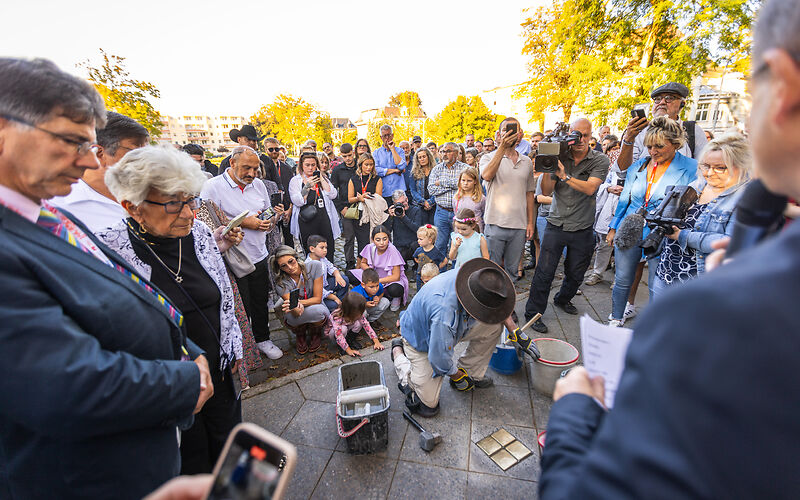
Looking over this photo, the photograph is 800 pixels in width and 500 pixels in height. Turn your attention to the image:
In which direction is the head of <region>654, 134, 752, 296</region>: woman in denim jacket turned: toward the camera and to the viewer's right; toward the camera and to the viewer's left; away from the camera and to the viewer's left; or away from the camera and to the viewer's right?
toward the camera and to the viewer's left

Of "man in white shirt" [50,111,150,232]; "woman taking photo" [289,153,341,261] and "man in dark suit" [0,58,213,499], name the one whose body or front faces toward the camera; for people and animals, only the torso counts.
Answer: the woman taking photo

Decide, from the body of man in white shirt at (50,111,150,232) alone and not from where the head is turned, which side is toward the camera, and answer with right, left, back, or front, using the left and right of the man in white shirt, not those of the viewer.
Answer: right

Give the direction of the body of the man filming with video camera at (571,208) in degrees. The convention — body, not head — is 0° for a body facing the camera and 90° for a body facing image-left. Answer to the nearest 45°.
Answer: approximately 45°

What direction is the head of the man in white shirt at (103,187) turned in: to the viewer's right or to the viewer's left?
to the viewer's right

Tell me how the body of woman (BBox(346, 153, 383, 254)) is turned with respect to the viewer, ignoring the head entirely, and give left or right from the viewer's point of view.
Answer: facing the viewer

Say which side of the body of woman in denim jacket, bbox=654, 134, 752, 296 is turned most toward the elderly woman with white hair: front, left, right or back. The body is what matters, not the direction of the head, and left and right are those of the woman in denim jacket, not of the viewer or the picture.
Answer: front

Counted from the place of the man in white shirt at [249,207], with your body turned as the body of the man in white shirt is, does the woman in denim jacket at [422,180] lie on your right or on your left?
on your left

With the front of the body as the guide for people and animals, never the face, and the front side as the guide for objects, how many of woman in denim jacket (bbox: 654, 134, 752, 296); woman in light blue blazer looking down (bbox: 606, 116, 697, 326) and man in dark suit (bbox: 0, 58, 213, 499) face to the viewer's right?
1

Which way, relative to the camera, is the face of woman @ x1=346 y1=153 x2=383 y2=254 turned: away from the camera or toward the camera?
toward the camera

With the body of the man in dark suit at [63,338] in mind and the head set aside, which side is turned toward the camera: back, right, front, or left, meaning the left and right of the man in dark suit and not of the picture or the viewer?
right

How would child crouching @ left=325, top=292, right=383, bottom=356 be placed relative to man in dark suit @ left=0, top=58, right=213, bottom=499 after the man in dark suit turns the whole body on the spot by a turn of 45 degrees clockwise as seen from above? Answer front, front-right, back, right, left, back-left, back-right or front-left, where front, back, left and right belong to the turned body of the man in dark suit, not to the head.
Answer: left

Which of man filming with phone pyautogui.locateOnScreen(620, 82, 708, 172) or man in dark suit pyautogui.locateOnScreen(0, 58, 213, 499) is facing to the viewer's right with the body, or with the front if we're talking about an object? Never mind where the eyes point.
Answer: the man in dark suit

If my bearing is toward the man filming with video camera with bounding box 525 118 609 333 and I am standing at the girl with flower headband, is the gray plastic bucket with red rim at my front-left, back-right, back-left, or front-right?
front-right
